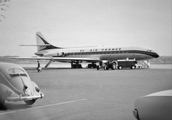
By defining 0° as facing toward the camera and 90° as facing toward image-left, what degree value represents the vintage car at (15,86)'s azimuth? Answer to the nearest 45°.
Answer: approximately 135°

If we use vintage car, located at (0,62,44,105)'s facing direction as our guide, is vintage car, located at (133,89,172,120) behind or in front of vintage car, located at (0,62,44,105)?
behind
